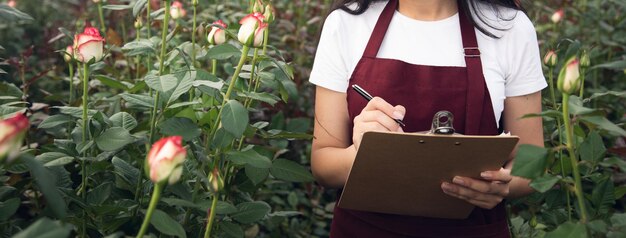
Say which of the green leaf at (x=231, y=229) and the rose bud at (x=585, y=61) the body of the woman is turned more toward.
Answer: the green leaf

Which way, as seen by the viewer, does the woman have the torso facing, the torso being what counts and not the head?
toward the camera

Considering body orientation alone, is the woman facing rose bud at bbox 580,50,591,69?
no

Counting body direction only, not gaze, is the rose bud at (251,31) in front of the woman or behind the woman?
in front

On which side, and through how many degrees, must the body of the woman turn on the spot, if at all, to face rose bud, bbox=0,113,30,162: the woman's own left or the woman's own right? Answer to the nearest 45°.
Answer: approximately 45° to the woman's own right

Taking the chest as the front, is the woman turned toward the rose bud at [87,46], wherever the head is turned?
no

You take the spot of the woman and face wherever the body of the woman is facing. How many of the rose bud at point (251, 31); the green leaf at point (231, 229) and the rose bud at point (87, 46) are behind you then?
0
